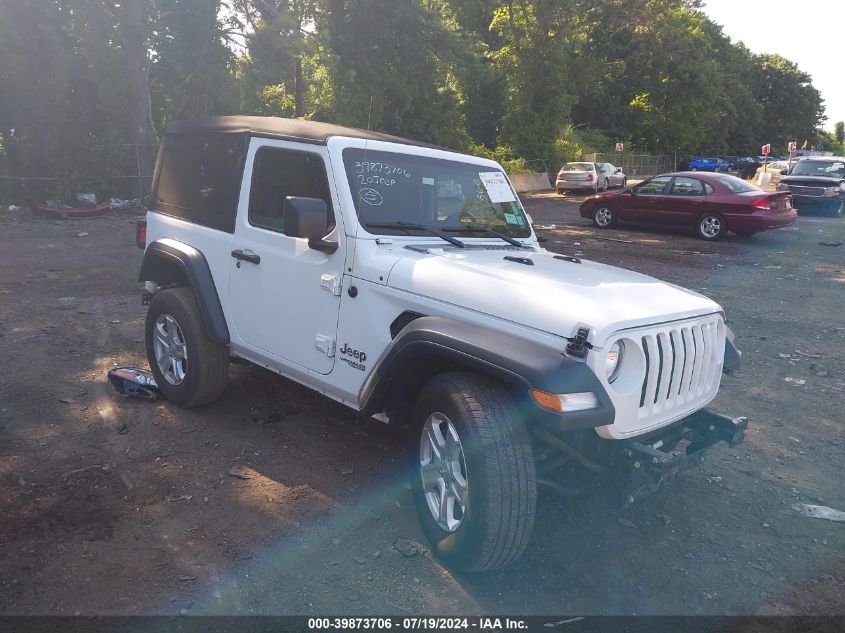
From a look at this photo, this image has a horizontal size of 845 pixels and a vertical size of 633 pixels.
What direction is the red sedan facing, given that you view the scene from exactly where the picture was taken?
facing away from the viewer and to the left of the viewer

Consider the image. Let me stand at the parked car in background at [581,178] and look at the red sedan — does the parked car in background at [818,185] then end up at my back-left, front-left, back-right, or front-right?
front-left

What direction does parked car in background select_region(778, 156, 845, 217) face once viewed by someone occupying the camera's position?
facing the viewer and to the left of the viewer

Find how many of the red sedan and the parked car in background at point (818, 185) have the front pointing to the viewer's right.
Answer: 0

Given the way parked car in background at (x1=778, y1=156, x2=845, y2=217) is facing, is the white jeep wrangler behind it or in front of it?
in front

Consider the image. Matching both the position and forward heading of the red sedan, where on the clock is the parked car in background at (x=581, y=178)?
The parked car in background is roughly at 1 o'clock from the red sedan.

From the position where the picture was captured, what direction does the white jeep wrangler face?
facing the viewer and to the right of the viewer

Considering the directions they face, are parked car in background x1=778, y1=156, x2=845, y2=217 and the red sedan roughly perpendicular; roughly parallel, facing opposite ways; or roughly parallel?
roughly perpendicular

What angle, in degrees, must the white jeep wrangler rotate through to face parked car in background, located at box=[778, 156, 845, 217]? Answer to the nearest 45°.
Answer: approximately 90° to its left

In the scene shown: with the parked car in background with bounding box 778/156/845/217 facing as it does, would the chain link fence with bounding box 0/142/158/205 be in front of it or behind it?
in front

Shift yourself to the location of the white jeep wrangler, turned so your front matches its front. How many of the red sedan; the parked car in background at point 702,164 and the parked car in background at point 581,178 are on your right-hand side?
0

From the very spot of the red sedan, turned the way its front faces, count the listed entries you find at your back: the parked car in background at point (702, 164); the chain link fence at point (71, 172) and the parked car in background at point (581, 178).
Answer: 0

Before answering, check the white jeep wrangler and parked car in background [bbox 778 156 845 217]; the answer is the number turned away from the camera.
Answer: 0

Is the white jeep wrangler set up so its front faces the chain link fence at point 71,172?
no

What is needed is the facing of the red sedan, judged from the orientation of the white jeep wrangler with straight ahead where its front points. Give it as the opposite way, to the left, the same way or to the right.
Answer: the opposite way

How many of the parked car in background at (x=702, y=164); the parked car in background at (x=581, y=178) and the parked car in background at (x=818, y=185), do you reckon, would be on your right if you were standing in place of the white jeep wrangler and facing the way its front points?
0

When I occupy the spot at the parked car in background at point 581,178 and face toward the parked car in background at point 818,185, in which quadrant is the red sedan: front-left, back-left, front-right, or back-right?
front-right

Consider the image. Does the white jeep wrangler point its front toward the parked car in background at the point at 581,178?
no

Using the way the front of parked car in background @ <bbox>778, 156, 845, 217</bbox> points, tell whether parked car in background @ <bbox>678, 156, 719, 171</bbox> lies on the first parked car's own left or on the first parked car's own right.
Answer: on the first parked car's own right

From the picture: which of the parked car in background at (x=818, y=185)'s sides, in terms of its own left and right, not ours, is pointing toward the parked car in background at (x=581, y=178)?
right
